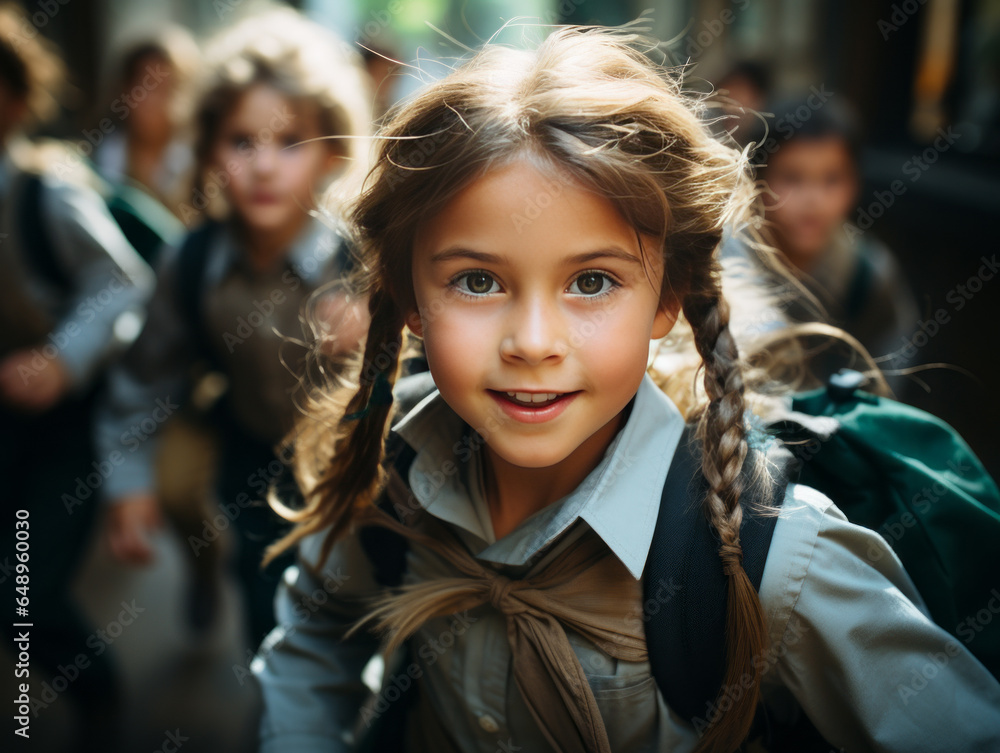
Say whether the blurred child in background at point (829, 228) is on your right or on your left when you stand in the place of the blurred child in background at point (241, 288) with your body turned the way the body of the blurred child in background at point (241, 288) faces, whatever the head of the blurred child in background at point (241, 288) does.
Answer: on your left

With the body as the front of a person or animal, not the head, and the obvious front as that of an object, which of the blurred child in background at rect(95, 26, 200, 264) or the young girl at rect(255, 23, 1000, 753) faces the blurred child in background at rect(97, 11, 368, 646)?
the blurred child in background at rect(95, 26, 200, 264)

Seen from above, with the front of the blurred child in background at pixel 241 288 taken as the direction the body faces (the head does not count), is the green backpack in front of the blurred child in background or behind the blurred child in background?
in front

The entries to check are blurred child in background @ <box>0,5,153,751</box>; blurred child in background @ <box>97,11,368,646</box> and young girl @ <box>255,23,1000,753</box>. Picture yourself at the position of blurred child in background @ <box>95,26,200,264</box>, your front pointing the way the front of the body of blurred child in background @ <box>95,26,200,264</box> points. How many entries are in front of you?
3

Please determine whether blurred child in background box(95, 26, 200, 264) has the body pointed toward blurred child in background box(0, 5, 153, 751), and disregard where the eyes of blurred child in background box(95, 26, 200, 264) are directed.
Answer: yes

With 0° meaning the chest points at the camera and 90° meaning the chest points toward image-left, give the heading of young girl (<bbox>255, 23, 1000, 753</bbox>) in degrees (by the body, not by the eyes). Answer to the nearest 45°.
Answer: approximately 0°

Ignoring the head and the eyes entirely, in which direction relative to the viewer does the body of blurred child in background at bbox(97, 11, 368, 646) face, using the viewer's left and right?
facing the viewer

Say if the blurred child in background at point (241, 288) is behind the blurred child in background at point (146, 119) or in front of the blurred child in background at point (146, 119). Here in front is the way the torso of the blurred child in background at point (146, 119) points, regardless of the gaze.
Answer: in front

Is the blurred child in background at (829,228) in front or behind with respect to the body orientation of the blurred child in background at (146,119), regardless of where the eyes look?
in front

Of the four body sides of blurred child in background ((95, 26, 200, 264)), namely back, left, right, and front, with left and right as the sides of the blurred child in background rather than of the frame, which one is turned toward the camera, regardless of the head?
front

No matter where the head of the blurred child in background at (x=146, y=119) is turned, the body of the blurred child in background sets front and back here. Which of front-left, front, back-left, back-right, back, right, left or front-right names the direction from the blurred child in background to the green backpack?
front

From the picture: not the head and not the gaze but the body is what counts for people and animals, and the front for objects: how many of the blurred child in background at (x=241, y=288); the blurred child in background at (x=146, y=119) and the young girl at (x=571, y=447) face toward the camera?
3

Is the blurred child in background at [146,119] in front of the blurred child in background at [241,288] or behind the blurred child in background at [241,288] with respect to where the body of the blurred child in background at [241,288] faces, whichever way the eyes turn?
behind

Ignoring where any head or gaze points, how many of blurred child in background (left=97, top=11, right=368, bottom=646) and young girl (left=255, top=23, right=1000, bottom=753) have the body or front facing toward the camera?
2

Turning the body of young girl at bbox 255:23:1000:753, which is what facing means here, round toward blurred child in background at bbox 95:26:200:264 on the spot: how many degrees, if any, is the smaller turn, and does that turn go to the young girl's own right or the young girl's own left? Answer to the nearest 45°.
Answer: approximately 135° to the young girl's own right
